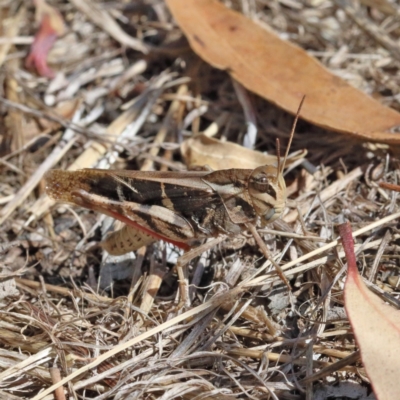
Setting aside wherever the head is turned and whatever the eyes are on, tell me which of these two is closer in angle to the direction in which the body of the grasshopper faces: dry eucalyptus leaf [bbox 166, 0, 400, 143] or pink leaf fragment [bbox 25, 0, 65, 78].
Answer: the dry eucalyptus leaf

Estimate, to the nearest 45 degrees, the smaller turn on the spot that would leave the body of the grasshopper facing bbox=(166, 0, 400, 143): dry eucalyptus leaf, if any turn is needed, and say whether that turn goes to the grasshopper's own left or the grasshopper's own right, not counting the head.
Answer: approximately 45° to the grasshopper's own left

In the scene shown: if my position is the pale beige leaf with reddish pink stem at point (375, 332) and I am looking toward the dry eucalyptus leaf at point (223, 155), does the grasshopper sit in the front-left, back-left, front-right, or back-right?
front-left

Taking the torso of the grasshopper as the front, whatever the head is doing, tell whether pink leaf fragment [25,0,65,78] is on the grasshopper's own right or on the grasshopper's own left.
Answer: on the grasshopper's own left

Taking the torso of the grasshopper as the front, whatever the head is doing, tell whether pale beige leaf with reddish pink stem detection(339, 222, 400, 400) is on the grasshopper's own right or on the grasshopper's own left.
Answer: on the grasshopper's own right

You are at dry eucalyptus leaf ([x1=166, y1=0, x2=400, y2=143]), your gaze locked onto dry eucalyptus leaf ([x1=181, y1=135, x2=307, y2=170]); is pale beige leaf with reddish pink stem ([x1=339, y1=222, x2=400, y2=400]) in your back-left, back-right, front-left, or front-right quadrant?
front-left

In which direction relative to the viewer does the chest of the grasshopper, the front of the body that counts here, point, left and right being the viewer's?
facing to the right of the viewer
